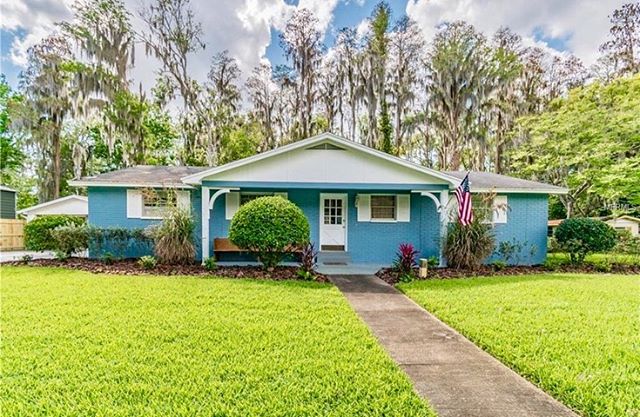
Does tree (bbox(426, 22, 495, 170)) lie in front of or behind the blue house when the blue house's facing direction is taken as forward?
behind

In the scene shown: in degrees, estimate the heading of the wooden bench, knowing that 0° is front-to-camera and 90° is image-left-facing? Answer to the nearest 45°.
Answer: approximately 0°

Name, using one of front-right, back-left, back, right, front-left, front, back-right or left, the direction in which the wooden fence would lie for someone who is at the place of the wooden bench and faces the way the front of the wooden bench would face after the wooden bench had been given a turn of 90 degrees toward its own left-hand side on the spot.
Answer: back-left

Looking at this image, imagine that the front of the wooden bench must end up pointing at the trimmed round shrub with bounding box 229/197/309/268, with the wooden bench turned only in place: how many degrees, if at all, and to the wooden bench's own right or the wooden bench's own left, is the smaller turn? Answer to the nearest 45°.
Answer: approximately 45° to the wooden bench's own left

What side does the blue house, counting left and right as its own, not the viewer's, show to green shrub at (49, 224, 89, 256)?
right

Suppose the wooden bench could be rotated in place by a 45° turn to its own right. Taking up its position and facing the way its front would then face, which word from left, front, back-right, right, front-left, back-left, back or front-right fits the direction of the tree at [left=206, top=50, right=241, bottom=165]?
back-right

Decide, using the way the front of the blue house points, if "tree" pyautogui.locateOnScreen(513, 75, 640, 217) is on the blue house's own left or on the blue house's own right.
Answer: on the blue house's own left

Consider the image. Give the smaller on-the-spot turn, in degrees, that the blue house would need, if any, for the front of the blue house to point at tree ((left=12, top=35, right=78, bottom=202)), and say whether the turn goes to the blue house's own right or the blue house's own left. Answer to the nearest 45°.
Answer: approximately 135° to the blue house's own right

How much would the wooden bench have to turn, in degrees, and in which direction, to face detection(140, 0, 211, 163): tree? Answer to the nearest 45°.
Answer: approximately 180°

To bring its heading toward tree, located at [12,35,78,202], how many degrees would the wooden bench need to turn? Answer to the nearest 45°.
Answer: approximately 135° to its right

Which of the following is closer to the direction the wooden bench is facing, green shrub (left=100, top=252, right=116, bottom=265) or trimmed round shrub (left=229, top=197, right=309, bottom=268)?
the trimmed round shrub

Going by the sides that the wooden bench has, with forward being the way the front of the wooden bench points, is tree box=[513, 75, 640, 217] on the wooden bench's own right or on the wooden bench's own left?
on the wooden bench's own left

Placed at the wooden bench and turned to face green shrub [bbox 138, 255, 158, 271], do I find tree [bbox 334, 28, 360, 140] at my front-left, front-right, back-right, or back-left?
back-right
